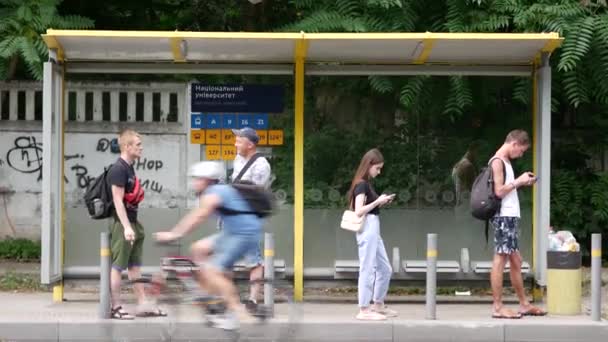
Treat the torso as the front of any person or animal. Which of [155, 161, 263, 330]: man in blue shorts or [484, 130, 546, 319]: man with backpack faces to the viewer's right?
the man with backpack

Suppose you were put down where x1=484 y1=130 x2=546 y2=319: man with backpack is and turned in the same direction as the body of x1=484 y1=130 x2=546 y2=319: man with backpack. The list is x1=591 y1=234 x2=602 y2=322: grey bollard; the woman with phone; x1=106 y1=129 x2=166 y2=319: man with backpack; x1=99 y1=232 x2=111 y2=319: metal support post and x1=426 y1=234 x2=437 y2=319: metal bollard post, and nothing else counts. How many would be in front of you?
1

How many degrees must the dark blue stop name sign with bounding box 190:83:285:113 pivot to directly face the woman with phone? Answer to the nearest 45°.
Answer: approximately 45° to its left

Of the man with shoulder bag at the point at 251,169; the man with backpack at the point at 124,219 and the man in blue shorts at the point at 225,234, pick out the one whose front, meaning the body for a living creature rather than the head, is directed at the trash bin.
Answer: the man with backpack at the point at 124,219

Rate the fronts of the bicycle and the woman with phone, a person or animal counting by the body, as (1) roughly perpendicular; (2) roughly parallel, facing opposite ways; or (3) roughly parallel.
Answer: roughly parallel, facing opposite ways

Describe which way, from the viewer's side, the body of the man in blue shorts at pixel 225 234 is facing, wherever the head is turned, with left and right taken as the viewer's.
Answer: facing to the left of the viewer

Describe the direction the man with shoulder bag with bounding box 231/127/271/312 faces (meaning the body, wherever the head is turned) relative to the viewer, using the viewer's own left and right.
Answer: facing the viewer and to the left of the viewer

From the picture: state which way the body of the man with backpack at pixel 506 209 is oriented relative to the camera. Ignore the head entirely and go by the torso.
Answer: to the viewer's right

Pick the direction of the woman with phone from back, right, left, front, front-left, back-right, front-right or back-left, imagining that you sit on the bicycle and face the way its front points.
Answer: back-right

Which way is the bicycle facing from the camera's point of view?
to the viewer's left

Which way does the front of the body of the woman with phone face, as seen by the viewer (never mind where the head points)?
to the viewer's right

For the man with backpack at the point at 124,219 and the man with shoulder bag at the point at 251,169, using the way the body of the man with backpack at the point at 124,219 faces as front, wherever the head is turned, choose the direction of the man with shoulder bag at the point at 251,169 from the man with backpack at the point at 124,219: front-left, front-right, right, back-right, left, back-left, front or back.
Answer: front

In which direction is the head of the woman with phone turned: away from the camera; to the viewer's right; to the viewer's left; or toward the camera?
to the viewer's right

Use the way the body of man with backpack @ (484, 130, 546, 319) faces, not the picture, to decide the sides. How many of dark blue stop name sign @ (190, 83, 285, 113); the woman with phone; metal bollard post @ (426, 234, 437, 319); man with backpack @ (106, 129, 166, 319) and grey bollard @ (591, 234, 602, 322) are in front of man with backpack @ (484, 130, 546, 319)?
1

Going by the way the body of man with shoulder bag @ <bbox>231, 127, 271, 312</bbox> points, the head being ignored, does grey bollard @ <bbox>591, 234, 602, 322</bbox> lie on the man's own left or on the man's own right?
on the man's own left

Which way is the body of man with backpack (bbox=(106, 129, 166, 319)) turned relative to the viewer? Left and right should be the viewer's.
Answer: facing to the right of the viewer

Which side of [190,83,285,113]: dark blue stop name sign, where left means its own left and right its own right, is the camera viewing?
front

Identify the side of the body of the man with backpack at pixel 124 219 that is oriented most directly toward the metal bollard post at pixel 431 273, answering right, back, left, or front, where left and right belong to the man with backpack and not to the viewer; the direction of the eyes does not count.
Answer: front

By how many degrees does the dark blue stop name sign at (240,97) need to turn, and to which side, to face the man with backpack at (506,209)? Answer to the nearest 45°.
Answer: approximately 45° to its left

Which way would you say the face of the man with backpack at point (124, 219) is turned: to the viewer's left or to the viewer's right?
to the viewer's right
